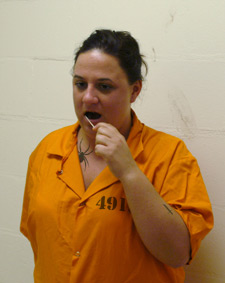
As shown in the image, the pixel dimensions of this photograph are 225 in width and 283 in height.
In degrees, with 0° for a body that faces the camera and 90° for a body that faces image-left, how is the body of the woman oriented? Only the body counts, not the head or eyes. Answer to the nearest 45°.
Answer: approximately 45°
